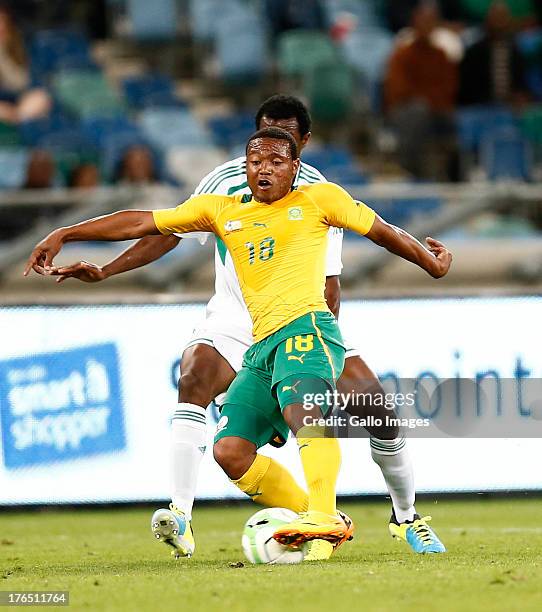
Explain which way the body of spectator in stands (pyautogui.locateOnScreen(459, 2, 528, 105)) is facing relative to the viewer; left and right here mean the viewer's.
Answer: facing the viewer

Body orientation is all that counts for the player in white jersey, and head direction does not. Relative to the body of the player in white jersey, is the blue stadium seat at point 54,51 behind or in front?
behind

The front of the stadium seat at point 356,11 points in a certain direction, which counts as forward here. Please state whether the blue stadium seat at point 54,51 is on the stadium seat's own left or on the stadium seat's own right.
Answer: on the stadium seat's own right

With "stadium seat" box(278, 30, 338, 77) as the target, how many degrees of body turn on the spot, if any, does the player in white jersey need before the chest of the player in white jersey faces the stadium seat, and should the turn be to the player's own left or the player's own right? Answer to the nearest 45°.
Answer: approximately 180°

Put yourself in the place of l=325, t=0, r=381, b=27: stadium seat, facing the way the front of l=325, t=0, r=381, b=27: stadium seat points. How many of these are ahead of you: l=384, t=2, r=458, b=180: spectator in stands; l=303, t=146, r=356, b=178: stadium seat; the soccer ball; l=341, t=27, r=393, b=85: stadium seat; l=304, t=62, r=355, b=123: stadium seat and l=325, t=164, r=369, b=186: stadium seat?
6

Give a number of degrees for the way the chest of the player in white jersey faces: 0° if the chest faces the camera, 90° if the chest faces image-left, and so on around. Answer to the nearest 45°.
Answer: approximately 0°

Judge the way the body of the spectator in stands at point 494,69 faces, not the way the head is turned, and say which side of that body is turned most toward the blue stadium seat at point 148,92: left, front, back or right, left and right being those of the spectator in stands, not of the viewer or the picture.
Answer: right

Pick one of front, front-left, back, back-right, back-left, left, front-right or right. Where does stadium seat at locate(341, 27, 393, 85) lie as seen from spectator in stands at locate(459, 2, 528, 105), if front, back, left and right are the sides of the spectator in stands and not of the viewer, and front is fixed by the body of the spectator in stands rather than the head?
back-right

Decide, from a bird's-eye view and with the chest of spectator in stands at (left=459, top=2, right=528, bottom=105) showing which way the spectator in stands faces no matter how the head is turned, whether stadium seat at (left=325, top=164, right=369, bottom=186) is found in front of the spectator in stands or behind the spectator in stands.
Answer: in front

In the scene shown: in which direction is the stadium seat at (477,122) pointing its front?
toward the camera

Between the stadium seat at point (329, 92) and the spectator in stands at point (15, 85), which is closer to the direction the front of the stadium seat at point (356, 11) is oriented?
the stadium seat

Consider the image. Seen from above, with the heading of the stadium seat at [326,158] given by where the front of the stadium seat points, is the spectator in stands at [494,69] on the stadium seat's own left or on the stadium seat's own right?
on the stadium seat's own left
